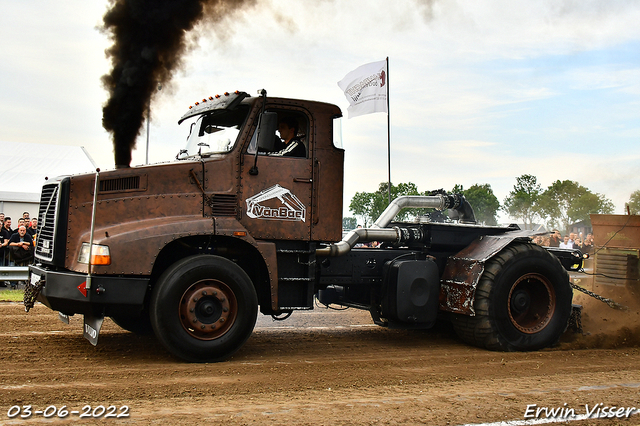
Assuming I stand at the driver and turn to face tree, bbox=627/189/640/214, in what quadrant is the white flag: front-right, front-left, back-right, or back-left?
front-left

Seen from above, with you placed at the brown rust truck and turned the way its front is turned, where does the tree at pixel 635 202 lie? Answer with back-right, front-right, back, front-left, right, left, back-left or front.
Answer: back-right

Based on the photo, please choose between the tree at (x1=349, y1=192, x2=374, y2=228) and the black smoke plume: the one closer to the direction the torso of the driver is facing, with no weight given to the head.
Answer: the black smoke plume

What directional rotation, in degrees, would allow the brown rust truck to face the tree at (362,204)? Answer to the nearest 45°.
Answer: approximately 90° to its right

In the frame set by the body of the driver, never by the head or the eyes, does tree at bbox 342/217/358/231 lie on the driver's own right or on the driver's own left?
on the driver's own right

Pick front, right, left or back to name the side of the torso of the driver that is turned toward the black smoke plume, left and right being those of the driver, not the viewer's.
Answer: front

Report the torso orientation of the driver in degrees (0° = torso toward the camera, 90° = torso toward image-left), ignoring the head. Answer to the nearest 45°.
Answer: approximately 90°

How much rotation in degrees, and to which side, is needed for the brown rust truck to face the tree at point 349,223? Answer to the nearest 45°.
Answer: approximately 90° to its right

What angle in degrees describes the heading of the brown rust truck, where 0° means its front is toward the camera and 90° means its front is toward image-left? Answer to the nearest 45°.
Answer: approximately 90°

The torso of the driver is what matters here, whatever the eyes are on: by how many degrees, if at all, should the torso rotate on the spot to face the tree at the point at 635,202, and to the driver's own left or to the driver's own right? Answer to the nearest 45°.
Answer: approximately 135° to the driver's own right

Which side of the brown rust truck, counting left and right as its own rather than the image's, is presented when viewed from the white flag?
right

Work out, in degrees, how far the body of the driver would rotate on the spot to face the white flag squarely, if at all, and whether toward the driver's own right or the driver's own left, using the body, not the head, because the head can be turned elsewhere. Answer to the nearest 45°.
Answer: approximately 90° to the driver's own right

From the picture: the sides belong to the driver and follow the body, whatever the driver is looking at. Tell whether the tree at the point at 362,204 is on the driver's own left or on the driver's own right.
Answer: on the driver's own right

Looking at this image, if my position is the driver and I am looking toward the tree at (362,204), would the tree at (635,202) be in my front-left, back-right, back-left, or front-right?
front-right
